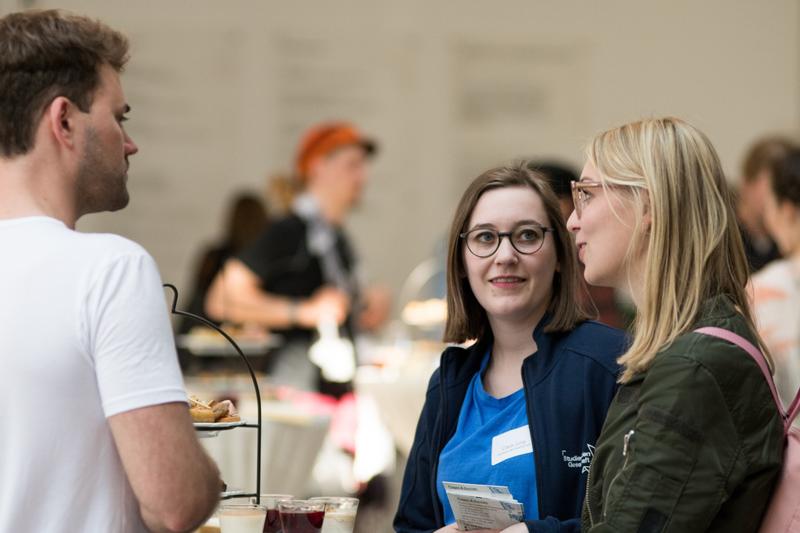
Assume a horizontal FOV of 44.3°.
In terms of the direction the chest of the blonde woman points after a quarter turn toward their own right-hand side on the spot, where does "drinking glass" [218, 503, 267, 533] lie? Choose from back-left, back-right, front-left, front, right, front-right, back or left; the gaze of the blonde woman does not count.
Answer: left

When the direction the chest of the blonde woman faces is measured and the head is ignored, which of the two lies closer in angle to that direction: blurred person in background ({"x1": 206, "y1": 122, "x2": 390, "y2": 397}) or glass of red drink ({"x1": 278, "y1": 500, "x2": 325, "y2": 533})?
the glass of red drink

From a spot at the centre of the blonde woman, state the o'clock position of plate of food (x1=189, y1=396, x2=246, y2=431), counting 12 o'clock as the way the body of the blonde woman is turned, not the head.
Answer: The plate of food is roughly at 12 o'clock from the blonde woman.

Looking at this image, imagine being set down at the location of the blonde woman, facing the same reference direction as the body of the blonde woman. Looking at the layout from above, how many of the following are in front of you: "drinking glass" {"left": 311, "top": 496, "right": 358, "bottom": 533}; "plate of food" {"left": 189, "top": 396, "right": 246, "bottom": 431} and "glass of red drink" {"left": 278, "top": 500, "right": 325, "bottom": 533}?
3

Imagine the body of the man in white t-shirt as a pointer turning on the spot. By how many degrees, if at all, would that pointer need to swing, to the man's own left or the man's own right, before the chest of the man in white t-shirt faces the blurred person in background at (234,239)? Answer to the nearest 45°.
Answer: approximately 45° to the man's own left

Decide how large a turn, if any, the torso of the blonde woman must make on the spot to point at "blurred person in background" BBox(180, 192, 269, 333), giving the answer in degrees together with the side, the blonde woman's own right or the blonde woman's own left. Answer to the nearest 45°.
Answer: approximately 45° to the blonde woman's own right

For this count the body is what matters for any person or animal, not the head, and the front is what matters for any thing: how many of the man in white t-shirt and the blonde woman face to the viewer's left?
1

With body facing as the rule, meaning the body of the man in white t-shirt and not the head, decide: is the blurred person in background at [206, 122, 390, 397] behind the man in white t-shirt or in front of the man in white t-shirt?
in front

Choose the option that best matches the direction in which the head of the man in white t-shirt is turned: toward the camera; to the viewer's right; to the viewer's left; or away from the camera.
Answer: to the viewer's right

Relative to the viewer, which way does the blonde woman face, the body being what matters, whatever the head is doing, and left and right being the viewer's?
facing to the left of the viewer

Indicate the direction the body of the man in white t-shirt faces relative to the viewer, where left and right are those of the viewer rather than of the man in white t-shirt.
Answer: facing away from the viewer and to the right of the viewer

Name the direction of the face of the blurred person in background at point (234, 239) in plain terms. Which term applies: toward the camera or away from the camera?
away from the camera

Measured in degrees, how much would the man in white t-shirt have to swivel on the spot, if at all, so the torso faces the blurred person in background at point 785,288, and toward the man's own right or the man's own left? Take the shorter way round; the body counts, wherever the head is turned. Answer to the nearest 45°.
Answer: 0° — they already face them

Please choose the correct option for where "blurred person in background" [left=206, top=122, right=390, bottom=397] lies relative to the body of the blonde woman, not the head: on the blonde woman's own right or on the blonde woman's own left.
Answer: on the blonde woman's own right

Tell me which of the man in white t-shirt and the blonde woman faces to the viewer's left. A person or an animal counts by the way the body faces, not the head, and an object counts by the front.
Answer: the blonde woman
